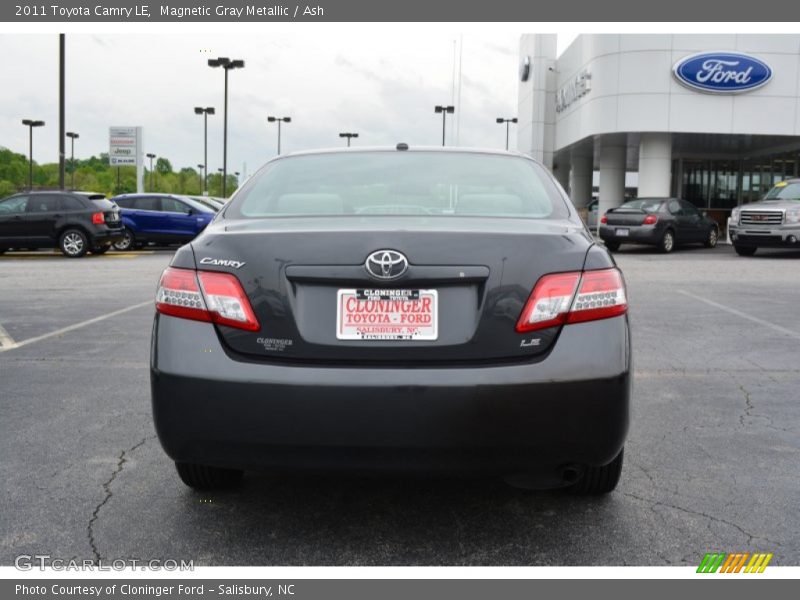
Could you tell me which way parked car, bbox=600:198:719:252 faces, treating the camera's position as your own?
facing away from the viewer and to the right of the viewer

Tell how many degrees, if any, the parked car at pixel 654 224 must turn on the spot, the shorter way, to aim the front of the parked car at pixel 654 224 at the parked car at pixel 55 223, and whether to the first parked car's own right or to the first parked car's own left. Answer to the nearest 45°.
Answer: approximately 180°

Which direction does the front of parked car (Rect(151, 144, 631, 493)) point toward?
away from the camera

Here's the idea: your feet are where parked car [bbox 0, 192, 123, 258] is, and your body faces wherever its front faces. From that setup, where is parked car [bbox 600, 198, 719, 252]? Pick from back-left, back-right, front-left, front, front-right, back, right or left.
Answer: back-right

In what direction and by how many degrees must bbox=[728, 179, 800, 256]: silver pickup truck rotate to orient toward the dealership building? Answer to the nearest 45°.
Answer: approximately 135° to its right

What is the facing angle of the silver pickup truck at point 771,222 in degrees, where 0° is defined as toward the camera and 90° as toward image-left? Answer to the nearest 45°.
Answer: approximately 45°

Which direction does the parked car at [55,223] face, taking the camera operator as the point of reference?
facing away from the viewer and to the left of the viewer
